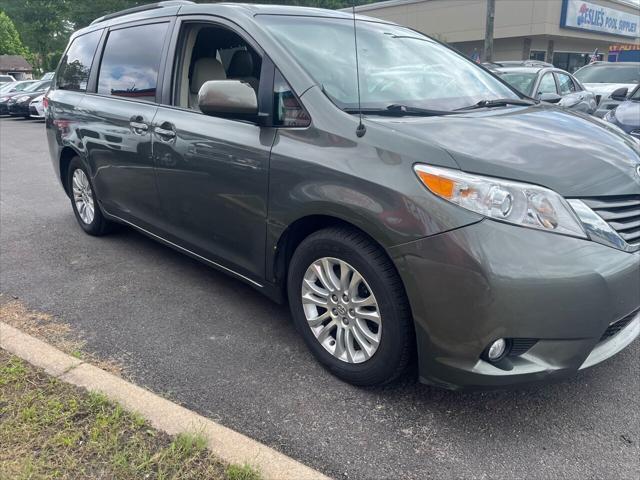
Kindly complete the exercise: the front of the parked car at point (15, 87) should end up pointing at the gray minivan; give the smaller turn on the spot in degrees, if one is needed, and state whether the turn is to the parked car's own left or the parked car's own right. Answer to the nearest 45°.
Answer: approximately 45° to the parked car's own left

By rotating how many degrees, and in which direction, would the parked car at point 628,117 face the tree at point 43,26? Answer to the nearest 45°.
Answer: approximately 90° to its right

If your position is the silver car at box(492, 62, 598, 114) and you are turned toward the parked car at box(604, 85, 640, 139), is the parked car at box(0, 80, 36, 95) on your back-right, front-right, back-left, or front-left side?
back-right

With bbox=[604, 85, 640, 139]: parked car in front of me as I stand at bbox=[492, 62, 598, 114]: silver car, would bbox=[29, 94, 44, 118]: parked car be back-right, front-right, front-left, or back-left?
back-right

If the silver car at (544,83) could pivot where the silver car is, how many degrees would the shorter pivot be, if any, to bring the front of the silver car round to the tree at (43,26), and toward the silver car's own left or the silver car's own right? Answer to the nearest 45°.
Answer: approximately 90° to the silver car's own right

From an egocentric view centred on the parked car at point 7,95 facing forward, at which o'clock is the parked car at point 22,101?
the parked car at point 22,101 is roughly at 10 o'clock from the parked car at point 7,95.

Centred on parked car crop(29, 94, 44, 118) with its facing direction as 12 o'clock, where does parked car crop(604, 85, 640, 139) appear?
parked car crop(604, 85, 640, 139) is roughly at 10 o'clock from parked car crop(29, 94, 44, 118).

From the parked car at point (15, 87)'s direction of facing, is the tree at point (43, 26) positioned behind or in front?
behind

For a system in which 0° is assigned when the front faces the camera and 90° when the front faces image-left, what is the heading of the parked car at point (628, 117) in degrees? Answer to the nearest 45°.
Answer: approximately 45°

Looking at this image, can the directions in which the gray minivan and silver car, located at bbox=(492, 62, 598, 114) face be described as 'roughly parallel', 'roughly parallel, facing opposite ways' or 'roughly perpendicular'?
roughly perpendicular

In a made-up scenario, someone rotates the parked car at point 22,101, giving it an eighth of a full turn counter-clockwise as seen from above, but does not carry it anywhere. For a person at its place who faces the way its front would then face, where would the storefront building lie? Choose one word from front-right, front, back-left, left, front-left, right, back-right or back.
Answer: left

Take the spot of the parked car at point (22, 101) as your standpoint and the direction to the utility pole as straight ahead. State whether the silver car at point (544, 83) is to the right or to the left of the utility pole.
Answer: right
